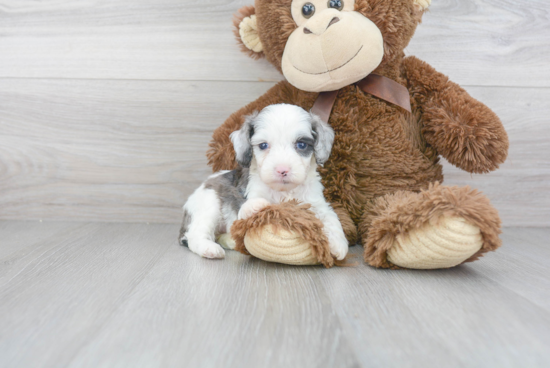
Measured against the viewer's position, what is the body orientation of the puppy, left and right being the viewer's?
facing the viewer and to the right of the viewer

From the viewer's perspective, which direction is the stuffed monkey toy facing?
toward the camera
